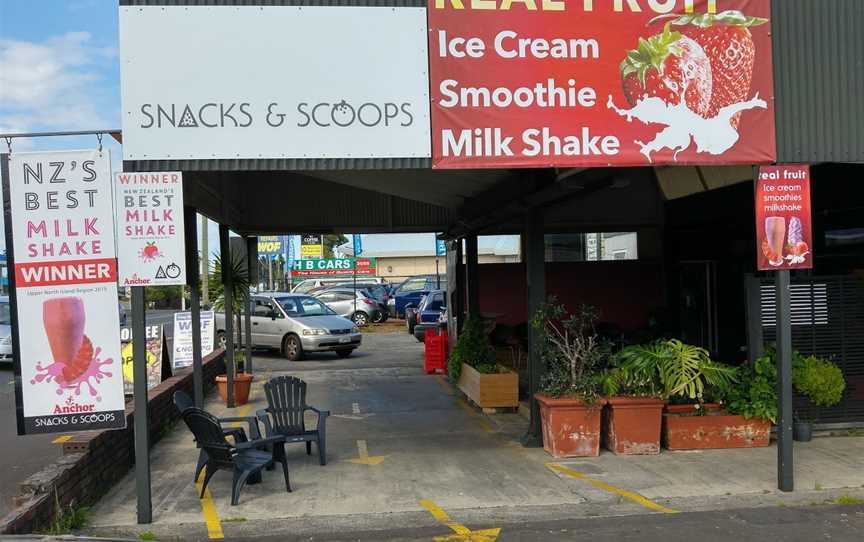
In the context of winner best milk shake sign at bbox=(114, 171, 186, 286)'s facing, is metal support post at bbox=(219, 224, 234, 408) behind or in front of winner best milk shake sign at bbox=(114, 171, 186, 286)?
behind

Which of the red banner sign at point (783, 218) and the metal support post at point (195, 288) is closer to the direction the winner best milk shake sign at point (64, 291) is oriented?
the red banner sign

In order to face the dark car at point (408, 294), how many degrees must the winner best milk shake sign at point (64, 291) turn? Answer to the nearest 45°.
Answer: approximately 135° to its left

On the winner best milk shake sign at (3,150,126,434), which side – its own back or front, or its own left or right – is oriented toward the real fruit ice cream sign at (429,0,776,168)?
left

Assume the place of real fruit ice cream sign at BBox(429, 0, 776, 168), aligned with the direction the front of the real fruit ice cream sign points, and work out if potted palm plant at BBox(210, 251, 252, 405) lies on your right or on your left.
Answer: on your right

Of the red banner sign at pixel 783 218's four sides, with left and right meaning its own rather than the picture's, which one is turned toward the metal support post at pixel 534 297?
right

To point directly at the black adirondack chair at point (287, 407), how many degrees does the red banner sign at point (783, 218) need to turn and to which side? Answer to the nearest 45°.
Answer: approximately 90° to its right

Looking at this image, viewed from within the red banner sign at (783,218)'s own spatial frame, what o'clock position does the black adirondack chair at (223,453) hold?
The black adirondack chair is roughly at 2 o'clock from the red banner sign.

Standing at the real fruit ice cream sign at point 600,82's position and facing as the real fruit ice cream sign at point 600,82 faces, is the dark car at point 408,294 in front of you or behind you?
behind

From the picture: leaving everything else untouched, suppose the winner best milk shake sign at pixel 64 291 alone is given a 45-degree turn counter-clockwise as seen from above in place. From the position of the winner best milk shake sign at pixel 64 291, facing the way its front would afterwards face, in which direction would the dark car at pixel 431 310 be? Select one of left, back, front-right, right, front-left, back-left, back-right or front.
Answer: left
